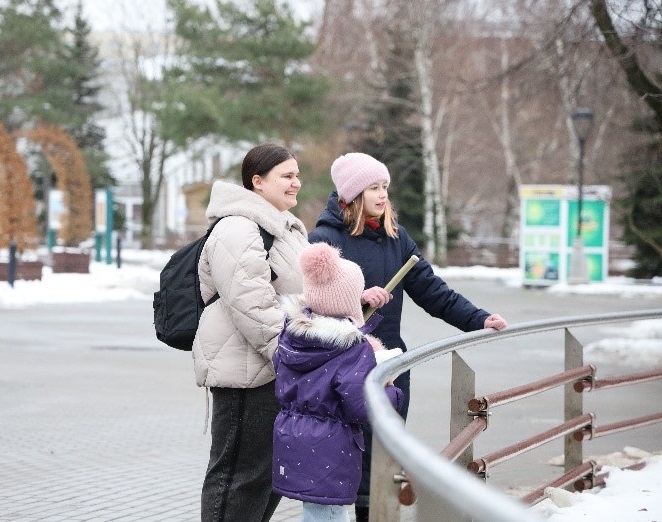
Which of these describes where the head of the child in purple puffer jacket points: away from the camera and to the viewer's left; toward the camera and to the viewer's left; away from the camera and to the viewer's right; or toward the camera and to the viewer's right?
away from the camera and to the viewer's right

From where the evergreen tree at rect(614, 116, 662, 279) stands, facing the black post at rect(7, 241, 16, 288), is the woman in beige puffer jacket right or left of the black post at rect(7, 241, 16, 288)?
left

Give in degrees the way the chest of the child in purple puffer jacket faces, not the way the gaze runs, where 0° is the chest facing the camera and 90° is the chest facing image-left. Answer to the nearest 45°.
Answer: approximately 225°

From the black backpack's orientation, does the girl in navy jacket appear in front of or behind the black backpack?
behind

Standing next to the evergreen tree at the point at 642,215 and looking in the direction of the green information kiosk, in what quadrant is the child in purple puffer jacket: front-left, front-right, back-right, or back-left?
front-left

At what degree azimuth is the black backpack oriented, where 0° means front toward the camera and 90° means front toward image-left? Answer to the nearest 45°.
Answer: approximately 90°

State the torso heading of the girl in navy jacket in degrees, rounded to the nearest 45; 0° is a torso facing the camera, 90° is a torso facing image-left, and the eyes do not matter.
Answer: approximately 315°

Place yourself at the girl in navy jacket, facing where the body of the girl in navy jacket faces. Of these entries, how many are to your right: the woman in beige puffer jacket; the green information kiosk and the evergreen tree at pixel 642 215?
1

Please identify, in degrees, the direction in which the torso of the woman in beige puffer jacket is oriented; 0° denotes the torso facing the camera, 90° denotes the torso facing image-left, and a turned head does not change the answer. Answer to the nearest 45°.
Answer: approximately 270°

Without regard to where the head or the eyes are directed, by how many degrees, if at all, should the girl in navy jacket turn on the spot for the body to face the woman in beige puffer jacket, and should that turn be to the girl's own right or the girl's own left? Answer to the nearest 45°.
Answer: approximately 90° to the girl's own right

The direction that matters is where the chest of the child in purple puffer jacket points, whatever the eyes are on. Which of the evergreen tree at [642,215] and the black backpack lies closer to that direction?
the evergreen tree
